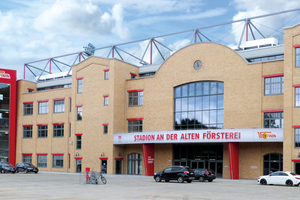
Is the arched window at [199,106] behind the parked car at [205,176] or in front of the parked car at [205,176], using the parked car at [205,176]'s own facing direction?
in front

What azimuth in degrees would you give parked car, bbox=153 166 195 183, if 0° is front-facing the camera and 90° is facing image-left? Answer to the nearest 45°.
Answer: approximately 135°

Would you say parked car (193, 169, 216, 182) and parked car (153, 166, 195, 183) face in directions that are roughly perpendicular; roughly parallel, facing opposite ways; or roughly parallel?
roughly parallel

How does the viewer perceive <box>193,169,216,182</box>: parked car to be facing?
facing away from the viewer and to the left of the viewer

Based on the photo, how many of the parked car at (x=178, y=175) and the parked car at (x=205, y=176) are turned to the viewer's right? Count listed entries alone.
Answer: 0

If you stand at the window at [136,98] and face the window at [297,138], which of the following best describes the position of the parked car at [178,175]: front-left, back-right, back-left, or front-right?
front-right
